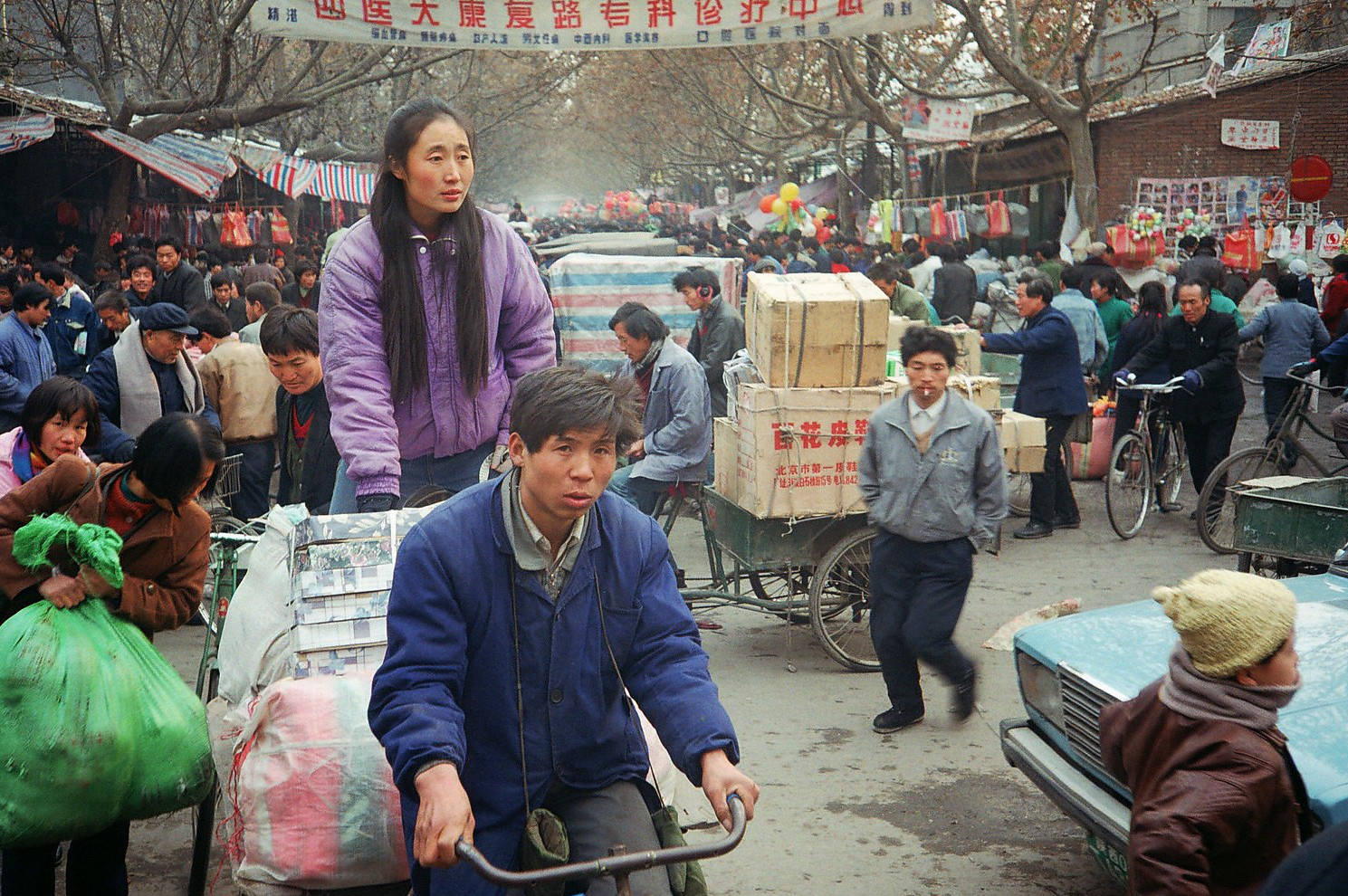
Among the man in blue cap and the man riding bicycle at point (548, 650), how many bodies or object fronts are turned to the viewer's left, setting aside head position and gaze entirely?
0

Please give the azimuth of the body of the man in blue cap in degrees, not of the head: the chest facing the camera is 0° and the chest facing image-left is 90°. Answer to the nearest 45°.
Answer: approximately 315°

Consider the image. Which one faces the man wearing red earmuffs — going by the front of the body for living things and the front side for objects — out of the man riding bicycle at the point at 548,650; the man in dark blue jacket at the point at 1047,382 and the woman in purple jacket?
the man in dark blue jacket

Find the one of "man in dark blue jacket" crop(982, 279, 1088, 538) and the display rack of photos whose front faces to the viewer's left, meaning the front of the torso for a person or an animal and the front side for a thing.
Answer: the man in dark blue jacket

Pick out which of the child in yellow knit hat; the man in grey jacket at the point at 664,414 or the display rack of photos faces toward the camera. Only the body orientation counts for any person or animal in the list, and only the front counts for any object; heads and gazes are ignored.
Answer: the display rack of photos

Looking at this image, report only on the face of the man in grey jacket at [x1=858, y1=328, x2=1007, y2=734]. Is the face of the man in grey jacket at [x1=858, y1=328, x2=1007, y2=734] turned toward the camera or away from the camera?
toward the camera

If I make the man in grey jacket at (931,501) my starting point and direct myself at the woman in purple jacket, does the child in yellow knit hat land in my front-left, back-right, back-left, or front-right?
front-left

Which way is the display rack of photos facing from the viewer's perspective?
toward the camera

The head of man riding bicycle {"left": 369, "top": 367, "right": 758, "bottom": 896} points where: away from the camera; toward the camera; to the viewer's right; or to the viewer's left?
toward the camera

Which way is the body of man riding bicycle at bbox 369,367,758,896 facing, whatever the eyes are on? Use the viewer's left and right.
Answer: facing the viewer and to the right of the viewer

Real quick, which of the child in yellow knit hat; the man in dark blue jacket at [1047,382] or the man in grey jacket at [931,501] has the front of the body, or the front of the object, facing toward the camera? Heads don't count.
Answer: the man in grey jacket

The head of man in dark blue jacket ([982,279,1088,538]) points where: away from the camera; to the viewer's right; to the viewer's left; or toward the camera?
to the viewer's left

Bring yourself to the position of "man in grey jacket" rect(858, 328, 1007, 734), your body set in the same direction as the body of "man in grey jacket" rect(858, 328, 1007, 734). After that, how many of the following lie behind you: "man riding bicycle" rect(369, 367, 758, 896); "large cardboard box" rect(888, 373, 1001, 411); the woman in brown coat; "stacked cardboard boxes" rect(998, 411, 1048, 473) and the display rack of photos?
3

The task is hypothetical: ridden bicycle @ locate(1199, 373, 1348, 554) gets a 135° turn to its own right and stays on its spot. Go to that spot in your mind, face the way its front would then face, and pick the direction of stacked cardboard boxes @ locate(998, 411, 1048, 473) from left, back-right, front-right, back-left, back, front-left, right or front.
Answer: back-left

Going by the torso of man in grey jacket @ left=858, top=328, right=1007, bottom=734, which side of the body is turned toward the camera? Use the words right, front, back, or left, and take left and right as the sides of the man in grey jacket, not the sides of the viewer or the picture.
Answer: front

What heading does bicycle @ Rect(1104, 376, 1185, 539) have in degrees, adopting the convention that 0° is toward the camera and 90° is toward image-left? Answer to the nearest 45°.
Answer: approximately 45°
